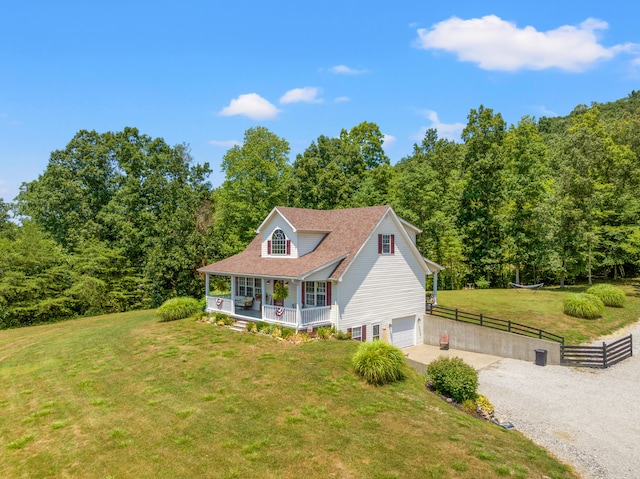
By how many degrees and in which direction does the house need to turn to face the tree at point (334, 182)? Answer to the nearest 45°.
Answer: approximately 135° to its right

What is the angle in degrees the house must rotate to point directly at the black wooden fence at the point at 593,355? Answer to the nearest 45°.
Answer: approximately 135° to its left

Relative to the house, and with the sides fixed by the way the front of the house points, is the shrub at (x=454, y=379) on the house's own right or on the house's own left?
on the house's own left

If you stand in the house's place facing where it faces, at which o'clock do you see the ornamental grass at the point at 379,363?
The ornamental grass is roughly at 10 o'clock from the house.

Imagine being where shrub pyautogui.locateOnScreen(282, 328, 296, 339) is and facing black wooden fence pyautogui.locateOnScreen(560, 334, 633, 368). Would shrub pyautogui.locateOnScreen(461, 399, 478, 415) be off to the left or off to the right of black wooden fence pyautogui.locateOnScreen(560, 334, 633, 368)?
right

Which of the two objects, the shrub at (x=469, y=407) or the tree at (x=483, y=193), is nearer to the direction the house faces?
the shrub

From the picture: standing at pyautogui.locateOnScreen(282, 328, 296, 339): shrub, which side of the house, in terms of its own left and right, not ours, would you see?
front

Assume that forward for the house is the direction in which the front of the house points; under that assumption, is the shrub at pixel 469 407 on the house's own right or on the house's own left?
on the house's own left

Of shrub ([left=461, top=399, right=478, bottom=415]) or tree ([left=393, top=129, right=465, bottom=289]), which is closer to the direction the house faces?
the shrub

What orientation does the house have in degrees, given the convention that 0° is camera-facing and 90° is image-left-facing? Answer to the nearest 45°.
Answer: approximately 45°

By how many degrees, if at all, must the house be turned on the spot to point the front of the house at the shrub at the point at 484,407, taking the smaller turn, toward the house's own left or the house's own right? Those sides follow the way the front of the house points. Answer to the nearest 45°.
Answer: approximately 90° to the house's own left

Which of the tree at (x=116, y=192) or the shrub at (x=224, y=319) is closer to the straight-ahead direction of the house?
the shrub

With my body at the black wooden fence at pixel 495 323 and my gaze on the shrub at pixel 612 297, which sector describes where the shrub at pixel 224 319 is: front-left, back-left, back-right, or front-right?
back-left

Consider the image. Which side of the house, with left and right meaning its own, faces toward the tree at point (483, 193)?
back

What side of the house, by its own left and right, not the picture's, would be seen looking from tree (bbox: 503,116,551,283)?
back

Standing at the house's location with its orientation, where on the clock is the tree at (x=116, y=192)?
The tree is roughly at 3 o'clock from the house.
